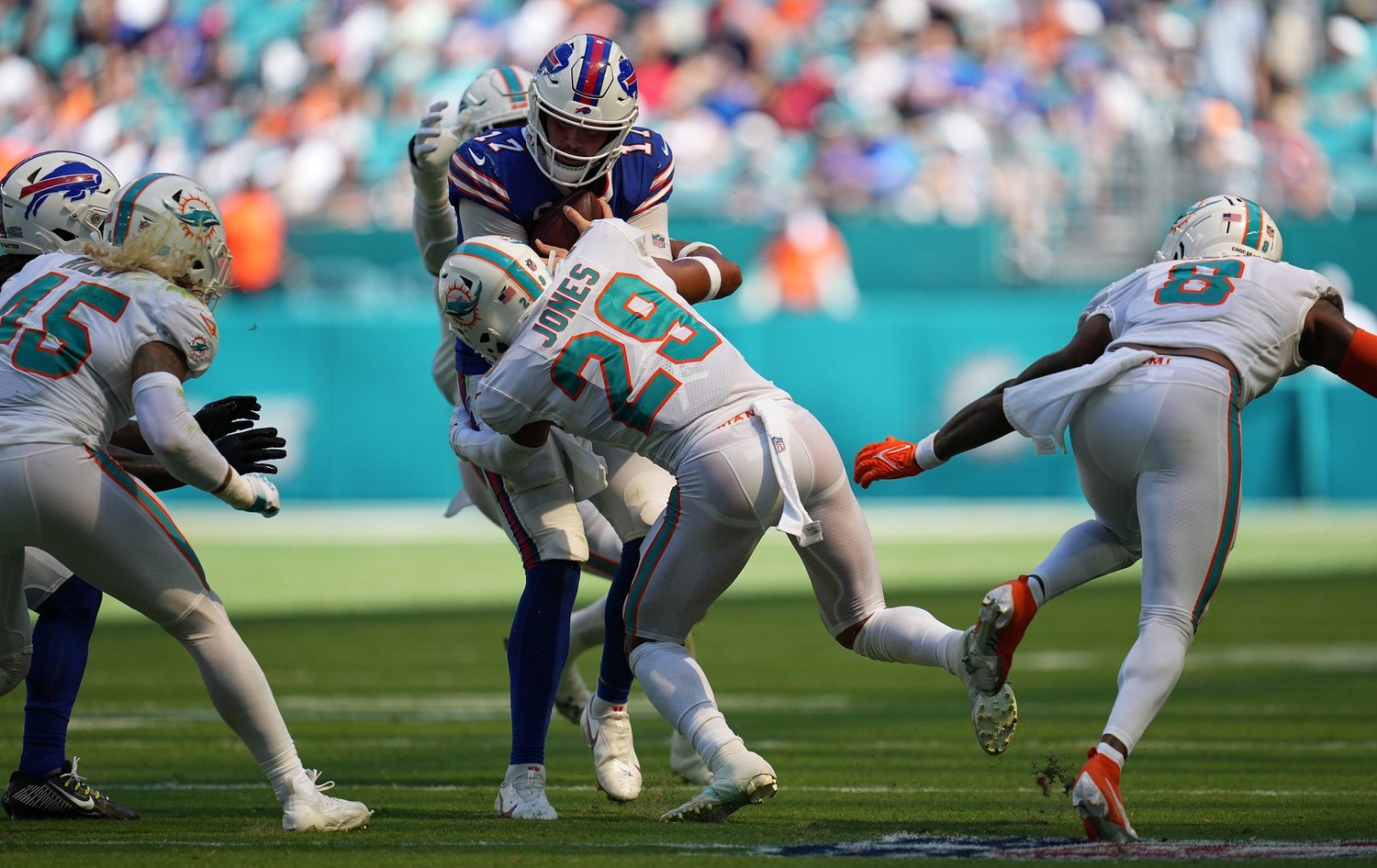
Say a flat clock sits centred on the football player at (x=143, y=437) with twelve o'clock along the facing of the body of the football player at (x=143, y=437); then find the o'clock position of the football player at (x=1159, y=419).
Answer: the football player at (x=1159, y=419) is roughly at 2 o'clock from the football player at (x=143, y=437).

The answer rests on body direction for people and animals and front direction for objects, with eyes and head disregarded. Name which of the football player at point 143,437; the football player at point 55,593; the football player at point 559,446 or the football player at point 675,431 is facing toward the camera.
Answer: the football player at point 559,446

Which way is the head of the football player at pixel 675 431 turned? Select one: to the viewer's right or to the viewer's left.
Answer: to the viewer's left

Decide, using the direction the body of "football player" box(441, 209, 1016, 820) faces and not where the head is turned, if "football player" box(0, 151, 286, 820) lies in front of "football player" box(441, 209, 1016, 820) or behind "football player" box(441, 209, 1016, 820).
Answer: in front

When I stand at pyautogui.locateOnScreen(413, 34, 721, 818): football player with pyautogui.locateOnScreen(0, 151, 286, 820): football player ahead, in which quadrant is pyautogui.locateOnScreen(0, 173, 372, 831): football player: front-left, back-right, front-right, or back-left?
front-left

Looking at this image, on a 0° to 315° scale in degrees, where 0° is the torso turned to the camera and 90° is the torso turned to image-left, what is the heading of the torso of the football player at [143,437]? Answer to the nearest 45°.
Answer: approximately 225°

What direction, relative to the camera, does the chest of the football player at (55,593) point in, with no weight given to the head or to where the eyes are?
to the viewer's right

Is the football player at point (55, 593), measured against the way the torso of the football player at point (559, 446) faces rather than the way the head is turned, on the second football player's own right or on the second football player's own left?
on the second football player's own right

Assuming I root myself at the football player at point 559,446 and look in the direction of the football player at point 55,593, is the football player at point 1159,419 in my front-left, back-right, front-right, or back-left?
back-left

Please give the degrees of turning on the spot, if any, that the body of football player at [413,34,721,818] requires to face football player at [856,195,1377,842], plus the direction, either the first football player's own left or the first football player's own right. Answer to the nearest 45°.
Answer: approximately 45° to the first football player's own left

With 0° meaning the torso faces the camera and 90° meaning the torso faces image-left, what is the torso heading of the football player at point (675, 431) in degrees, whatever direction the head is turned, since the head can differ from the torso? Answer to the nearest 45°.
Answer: approximately 135°

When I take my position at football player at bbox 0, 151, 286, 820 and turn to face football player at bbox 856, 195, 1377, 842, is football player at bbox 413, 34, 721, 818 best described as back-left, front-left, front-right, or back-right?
front-left

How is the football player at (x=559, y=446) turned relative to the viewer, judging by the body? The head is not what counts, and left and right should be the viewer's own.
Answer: facing the viewer

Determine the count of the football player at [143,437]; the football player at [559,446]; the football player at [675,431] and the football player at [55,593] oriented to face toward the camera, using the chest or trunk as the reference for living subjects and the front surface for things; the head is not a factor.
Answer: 1

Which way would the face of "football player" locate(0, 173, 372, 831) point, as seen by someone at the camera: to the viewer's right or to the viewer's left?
to the viewer's right

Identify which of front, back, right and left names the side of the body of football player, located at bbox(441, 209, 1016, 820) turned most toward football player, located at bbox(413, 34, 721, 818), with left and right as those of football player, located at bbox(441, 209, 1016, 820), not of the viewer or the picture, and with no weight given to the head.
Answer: front
